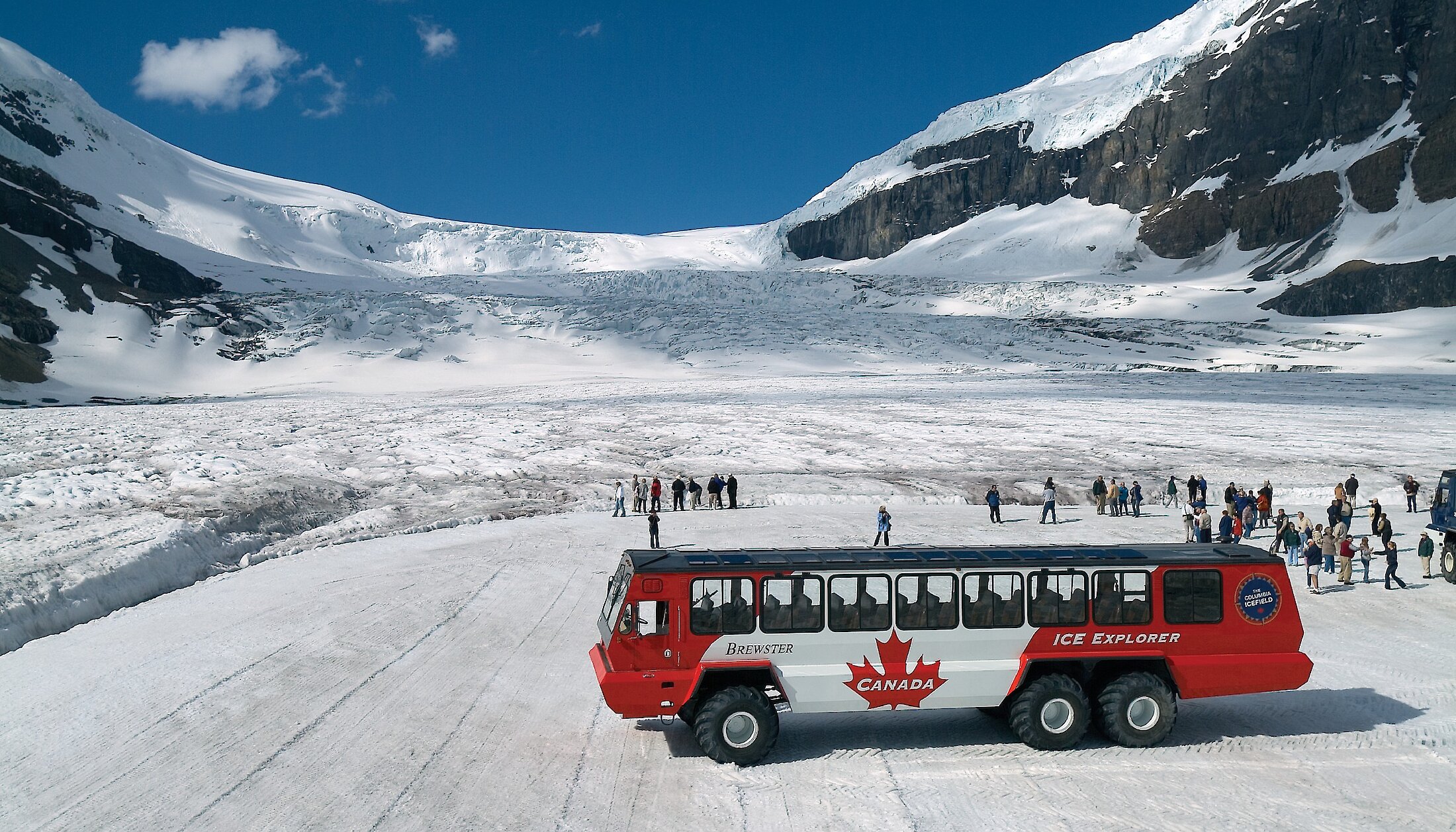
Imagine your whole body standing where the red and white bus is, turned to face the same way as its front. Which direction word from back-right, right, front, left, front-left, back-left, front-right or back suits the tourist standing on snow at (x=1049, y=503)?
right

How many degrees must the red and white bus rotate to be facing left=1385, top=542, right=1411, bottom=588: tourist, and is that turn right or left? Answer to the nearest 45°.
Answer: approximately 135° to its right

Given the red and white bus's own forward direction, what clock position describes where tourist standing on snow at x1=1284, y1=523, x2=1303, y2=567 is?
The tourist standing on snow is roughly at 4 o'clock from the red and white bus.

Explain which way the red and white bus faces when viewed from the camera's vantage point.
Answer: facing to the left of the viewer

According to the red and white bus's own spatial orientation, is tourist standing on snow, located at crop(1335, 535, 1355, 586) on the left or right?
on its right

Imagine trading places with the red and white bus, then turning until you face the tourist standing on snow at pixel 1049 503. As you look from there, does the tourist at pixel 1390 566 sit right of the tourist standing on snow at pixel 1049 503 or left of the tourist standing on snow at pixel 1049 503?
right

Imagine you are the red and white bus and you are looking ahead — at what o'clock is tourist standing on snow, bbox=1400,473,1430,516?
The tourist standing on snow is roughly at 4 o'clock from the red and white bus.

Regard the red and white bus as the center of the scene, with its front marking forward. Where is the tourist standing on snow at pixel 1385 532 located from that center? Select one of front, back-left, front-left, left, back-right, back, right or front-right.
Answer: back-right
